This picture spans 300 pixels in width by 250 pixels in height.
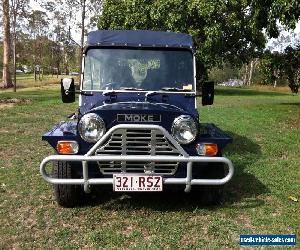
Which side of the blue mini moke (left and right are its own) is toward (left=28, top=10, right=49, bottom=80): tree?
back

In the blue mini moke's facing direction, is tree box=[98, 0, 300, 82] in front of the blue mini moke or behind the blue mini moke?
behind

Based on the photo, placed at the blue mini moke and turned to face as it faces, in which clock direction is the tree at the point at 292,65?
The tree is roughly at 7 o'clock from the blue mini moke.

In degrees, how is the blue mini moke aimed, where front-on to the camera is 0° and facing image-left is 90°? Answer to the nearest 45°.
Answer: approximately 0°
